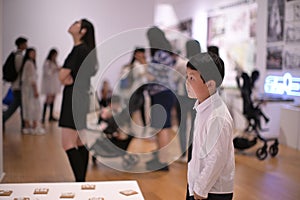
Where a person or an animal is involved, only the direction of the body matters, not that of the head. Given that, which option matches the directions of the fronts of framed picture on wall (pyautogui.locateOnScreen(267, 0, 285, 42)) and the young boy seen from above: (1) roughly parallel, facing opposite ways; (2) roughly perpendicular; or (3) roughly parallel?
roughly perpendicular

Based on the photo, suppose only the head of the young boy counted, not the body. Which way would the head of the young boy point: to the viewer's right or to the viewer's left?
to the viewer's left

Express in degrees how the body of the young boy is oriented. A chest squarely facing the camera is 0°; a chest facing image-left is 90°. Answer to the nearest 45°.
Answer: approximately 90°

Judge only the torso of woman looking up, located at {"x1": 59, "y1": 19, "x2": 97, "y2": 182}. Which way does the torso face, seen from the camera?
to the viewer's left

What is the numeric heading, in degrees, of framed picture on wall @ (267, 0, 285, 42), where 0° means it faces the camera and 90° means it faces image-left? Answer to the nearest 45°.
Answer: approximately 0°

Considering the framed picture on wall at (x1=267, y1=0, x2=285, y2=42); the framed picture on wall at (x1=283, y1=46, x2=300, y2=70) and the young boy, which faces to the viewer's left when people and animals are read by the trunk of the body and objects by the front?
the young boy
